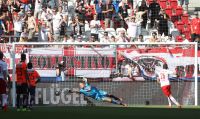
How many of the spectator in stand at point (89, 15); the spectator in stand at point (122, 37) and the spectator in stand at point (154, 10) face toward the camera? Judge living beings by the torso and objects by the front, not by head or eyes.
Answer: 3

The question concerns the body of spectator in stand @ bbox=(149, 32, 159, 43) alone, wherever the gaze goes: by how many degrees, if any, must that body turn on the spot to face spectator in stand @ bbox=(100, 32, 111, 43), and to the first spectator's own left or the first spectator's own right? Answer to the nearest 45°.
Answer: approximately 90° to the first spectator's own right

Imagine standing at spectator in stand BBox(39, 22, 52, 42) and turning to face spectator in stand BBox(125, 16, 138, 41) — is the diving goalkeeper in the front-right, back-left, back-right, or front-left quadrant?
front-right

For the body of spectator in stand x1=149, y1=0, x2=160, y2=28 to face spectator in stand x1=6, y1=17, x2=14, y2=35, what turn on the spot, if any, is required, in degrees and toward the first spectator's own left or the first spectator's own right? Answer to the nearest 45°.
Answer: approximately 90° to the first spectator's own right

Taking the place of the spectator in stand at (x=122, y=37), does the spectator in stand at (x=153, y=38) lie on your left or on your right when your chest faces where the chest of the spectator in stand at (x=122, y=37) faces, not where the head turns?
on your left

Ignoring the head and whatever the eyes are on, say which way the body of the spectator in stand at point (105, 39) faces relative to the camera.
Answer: toward the camera

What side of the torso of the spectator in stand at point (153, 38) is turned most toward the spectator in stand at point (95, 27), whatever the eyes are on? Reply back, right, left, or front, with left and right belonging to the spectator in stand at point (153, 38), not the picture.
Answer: right

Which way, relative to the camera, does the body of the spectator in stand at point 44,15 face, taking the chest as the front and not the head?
toward the camera

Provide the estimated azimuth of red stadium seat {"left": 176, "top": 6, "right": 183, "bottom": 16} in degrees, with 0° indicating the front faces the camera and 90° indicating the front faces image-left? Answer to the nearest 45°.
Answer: approximately 0°
